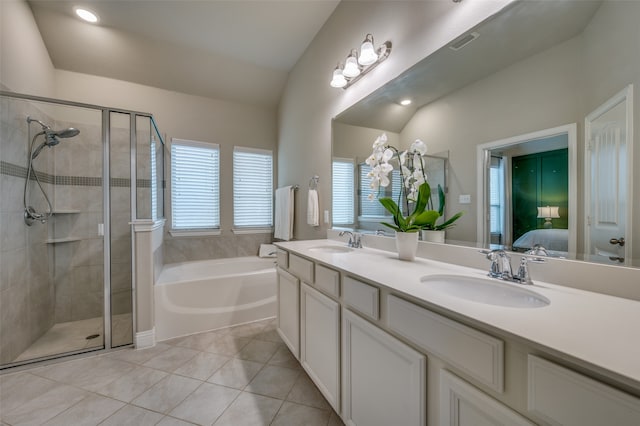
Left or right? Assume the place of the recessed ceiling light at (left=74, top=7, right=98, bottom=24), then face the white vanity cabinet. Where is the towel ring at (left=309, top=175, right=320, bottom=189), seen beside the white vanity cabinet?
left

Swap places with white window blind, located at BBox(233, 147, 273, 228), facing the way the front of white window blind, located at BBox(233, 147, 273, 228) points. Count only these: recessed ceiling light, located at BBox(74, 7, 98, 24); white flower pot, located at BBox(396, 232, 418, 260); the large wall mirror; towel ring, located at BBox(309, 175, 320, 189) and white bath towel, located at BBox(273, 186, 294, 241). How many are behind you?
0

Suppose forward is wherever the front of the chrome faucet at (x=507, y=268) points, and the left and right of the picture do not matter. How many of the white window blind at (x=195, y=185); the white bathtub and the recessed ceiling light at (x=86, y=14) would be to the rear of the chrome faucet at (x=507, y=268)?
0

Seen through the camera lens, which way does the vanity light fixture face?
facing the viewer and to the left of the viewer

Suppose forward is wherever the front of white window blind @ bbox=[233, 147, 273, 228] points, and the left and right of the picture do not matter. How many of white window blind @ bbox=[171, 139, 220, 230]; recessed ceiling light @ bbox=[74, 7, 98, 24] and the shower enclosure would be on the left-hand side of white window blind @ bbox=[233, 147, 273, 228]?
0

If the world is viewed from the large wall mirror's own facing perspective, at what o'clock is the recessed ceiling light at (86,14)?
The recessed ceiling light is roughly at 1 o'clock from the large wall mirror.

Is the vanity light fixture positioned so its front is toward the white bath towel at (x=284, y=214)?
no

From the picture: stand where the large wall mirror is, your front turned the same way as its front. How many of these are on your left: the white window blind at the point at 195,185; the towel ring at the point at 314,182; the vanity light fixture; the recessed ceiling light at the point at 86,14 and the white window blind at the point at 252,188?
0

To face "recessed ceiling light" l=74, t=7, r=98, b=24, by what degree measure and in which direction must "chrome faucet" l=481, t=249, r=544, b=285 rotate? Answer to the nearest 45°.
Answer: approximately 45° to its right

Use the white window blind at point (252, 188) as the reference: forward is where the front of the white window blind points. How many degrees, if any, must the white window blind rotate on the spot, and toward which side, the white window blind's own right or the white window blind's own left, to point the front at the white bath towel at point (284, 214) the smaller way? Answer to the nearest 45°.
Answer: approximately 45° to the white window blind's own left

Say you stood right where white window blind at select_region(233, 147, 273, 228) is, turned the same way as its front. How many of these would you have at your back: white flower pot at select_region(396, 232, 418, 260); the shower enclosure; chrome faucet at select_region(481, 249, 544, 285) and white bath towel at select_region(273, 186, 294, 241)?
0

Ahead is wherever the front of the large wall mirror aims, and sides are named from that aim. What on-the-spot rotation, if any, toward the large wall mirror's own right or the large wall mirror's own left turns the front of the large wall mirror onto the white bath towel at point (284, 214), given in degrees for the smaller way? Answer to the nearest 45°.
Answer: approximately 90° to the large wall mirror's own right

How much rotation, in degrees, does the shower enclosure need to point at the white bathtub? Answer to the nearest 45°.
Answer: approximately 45° to its left

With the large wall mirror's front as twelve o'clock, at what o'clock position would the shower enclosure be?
The shower enclosure is roughly at 1 o'clock from the large wall mirror.

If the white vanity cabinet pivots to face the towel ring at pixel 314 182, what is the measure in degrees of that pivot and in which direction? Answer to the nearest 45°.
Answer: approximately 90° to its right

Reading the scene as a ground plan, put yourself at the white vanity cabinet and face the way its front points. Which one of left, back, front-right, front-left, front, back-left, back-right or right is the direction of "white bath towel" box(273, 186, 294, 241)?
right

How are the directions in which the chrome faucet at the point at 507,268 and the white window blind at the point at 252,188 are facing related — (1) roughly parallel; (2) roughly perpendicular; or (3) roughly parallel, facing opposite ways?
roughly perpendicular

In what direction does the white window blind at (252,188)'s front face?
toward the camera
